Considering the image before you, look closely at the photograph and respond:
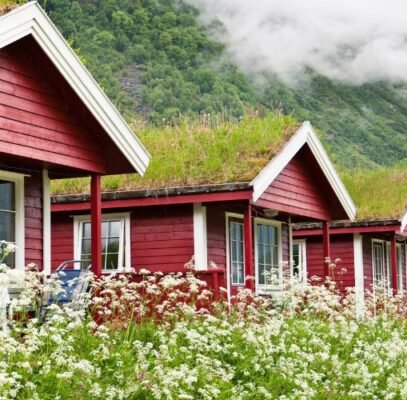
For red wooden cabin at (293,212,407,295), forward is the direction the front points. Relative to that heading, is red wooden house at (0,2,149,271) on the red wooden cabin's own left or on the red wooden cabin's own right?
on the red wooden cabin's own right

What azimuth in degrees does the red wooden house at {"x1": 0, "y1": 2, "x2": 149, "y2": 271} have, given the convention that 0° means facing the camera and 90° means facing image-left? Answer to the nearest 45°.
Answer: approximately 315°

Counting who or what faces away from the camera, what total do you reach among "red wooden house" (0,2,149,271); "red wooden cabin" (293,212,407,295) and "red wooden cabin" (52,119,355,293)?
0

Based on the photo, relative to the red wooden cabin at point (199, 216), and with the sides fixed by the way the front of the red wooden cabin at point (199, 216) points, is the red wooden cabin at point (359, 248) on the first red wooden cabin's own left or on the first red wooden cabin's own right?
on the first red wooden cabin's own left

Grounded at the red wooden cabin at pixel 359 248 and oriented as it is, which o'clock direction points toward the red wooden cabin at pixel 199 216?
the red wooden cabin at pixel 199 216 is roughly at 2 o'clock from the red wooden cabin at pixel 359 248.

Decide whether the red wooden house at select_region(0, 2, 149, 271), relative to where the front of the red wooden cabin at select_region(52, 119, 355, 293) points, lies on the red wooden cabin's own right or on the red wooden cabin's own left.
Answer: on the red wooden cabin's own right

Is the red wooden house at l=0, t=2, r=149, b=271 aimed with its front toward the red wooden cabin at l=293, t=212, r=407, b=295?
no

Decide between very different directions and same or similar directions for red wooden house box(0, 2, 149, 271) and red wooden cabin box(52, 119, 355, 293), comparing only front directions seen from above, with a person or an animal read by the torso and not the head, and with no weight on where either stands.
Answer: same or similar directions

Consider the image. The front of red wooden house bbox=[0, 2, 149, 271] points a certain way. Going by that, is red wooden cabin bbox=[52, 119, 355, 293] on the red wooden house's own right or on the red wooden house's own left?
on the red wooden house's own left

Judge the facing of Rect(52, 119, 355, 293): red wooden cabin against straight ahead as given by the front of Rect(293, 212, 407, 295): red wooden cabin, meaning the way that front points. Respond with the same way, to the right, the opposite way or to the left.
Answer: the same way

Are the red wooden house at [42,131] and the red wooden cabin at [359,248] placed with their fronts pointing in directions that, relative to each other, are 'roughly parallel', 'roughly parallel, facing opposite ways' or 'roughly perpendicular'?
roughly parallel

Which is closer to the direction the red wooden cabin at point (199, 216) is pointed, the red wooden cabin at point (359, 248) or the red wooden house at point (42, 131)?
the red wooden house

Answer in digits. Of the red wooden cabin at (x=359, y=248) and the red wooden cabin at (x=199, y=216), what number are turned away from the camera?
0

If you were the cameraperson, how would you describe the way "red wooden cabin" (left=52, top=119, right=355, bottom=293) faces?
facing the viewer and to the right of the viewer
